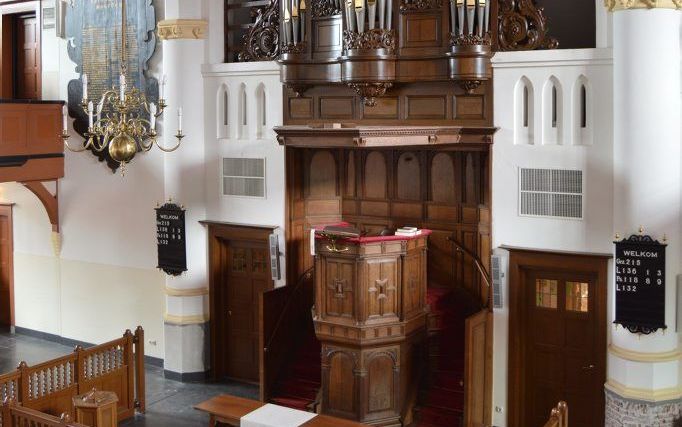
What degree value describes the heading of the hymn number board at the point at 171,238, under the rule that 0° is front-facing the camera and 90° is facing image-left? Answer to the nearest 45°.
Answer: approximately 0°

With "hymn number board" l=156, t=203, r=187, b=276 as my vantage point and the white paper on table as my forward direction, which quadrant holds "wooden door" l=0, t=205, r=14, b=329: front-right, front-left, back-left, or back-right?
back-right
